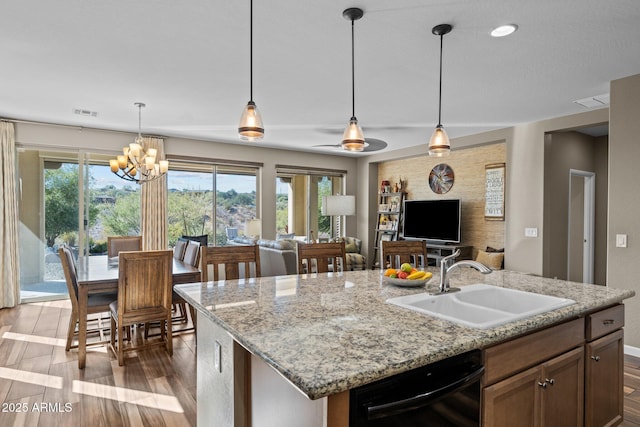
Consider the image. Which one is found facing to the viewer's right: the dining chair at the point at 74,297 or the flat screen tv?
the dining chair

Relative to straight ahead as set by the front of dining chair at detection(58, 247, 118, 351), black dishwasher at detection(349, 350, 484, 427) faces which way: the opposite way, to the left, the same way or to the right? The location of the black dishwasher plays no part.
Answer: to the right

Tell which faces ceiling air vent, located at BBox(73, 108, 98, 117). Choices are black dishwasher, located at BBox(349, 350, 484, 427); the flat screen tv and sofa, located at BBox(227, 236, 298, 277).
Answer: the flat screen tv

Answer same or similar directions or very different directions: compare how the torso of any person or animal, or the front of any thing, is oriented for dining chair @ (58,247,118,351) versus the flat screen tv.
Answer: very different directions

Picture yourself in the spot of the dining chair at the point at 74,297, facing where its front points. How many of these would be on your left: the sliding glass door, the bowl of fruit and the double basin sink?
1

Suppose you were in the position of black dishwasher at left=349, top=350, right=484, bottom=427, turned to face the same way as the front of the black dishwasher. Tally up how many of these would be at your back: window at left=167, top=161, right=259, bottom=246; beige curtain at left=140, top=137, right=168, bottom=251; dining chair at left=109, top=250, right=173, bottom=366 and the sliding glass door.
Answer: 4

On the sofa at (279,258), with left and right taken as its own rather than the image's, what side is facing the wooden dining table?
back

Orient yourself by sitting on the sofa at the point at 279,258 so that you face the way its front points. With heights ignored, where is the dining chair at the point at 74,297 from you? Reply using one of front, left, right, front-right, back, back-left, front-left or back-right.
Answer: back

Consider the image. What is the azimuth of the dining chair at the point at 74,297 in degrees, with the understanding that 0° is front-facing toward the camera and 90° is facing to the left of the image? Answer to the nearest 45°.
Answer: approximately 270°

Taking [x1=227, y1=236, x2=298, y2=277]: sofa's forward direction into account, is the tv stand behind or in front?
in front

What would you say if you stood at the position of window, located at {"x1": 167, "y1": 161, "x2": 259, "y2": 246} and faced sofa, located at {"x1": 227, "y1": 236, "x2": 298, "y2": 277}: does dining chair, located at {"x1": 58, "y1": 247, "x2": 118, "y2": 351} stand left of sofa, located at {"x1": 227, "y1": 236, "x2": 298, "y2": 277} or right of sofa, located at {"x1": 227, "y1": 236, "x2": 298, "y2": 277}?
right

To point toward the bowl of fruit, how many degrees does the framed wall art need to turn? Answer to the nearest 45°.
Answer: approximately 45° to its left

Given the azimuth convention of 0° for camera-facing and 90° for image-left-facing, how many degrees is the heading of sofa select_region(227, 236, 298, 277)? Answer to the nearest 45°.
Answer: approximately 225°

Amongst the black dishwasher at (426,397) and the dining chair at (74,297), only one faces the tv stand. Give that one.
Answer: the dining chair
